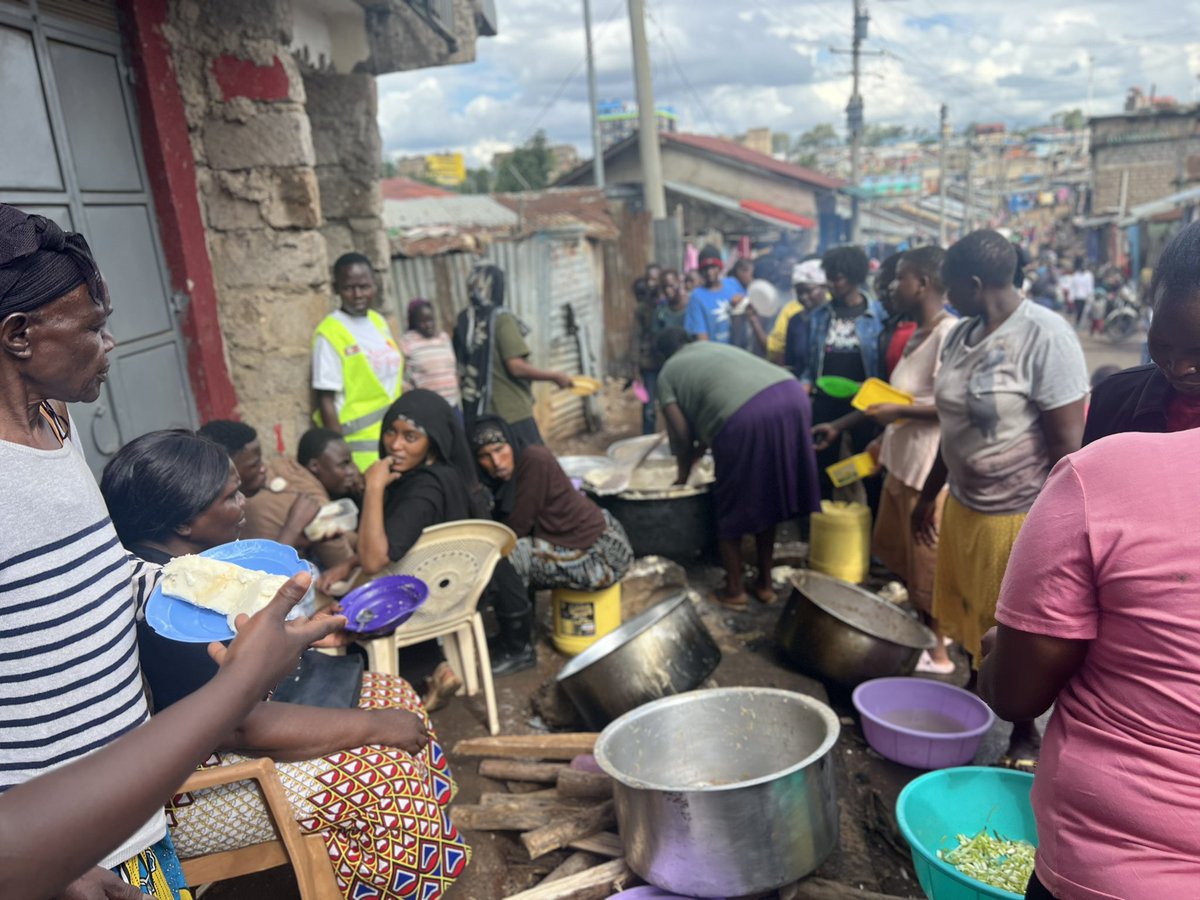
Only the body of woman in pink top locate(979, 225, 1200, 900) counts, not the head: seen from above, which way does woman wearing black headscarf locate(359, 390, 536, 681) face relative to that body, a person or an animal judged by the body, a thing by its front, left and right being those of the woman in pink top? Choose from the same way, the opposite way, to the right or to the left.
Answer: the opposite way

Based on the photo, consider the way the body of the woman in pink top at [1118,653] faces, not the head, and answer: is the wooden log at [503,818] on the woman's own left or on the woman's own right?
on the woman's own left

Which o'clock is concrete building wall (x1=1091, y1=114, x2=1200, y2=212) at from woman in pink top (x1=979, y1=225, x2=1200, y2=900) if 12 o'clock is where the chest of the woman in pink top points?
The concrete building wall is roughly at 12 o'clock from the woman in pink top.

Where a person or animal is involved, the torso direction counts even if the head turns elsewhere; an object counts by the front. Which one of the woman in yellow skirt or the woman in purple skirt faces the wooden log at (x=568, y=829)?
the woman in yellow skirt

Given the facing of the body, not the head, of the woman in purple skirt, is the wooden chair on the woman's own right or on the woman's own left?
on the woman's own left

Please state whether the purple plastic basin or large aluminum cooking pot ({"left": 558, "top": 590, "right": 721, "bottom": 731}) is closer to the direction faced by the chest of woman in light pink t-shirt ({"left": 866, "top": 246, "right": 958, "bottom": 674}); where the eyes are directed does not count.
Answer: the large aluminum cooking pot

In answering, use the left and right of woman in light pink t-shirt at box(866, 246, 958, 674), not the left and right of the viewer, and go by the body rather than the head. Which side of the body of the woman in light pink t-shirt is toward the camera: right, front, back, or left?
left

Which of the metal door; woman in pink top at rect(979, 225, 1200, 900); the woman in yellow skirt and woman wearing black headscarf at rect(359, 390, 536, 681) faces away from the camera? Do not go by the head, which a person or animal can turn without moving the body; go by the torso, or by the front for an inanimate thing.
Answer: the woman in pink top

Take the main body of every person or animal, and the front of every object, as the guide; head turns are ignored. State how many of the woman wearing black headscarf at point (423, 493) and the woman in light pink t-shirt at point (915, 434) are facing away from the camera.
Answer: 0

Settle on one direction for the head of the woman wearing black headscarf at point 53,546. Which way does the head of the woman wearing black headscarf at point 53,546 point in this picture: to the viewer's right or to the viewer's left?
to the viewer's right
